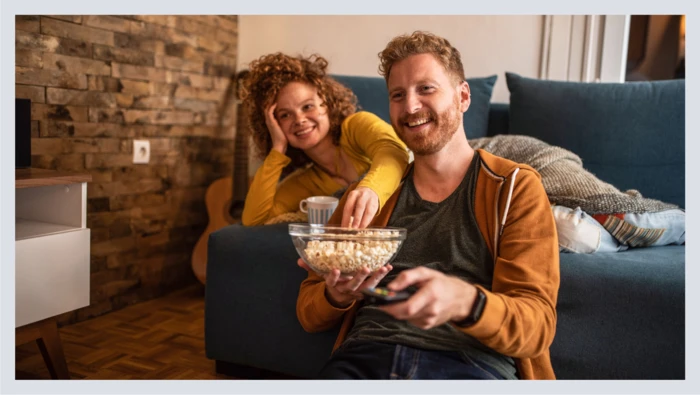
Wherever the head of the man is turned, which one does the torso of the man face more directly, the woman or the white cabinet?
the white cabinet

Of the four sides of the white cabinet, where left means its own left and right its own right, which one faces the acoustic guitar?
left

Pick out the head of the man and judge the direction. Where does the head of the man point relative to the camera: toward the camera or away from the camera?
toward the camera

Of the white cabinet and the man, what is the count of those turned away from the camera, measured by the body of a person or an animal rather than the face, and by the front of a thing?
0

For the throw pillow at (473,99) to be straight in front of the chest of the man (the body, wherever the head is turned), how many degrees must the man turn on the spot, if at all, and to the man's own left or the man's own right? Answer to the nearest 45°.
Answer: approximately 135° to the man's own right

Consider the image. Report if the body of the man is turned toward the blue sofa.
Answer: no

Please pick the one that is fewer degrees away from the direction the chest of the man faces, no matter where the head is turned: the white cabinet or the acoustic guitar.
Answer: the white cabinet

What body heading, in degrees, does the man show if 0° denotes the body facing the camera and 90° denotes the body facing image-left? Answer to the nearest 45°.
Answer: approximately 45°

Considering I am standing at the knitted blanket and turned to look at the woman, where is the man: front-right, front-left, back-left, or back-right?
front-left

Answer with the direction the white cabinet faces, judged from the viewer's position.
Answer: facing the viewer and to the right of the viewer

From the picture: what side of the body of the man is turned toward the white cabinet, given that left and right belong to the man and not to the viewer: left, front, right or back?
right

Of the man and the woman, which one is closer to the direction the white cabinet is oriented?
the man
